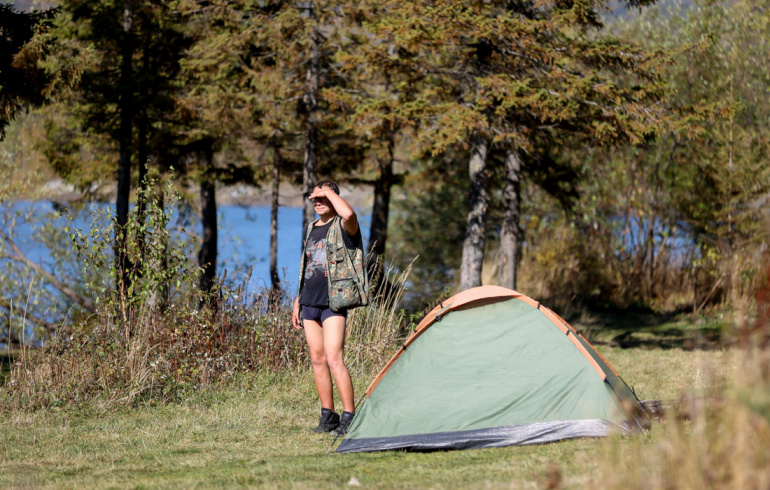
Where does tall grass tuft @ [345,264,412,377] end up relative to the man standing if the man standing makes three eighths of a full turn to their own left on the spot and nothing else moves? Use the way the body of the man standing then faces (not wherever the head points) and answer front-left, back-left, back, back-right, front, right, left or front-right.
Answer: left

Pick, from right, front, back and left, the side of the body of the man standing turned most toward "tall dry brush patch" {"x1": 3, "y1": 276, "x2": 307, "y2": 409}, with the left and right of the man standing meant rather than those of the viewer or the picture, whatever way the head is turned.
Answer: right

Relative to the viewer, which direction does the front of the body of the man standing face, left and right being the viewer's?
facing the viewer and to the left of the viewer

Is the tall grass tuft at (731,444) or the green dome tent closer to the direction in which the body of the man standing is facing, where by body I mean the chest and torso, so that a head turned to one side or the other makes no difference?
the tall grass tuft
